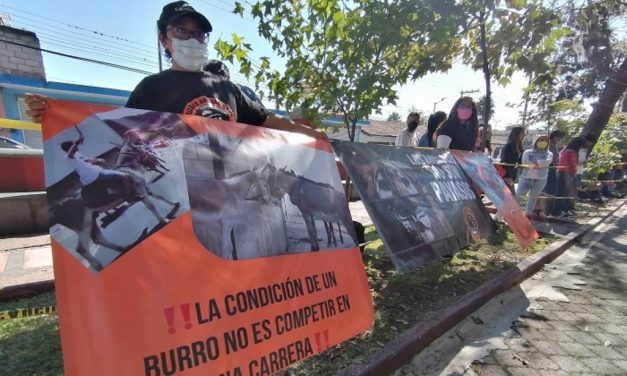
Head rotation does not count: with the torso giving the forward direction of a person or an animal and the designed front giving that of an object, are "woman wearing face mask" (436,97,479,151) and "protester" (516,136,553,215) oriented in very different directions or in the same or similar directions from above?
same or similar directions

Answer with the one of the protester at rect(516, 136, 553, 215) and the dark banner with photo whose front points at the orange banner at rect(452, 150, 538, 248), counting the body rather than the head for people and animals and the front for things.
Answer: the protester

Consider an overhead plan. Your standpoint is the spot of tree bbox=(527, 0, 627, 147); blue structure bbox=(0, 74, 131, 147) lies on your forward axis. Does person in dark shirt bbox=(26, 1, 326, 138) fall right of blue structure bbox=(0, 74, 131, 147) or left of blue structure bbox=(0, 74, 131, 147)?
left

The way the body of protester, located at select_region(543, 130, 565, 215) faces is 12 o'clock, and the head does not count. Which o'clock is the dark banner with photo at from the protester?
The dark banner with photo is roughly at 2 o'clock from the protester.

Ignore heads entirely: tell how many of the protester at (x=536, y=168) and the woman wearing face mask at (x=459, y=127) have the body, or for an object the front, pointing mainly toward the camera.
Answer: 2

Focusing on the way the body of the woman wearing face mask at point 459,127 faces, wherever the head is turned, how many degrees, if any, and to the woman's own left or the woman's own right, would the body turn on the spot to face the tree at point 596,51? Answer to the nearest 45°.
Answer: approximately 135° to the woman's own left

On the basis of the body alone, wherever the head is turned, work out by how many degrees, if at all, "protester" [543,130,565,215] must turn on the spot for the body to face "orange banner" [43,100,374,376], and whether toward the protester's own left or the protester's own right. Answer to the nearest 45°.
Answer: approximately 45° to the protester's own right

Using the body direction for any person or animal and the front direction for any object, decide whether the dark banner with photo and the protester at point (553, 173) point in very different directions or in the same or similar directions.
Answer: same or similar directions

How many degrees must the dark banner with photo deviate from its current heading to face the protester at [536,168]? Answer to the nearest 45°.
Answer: approximately 90° to its left

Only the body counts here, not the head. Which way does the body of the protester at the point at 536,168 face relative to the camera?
toward the camera
